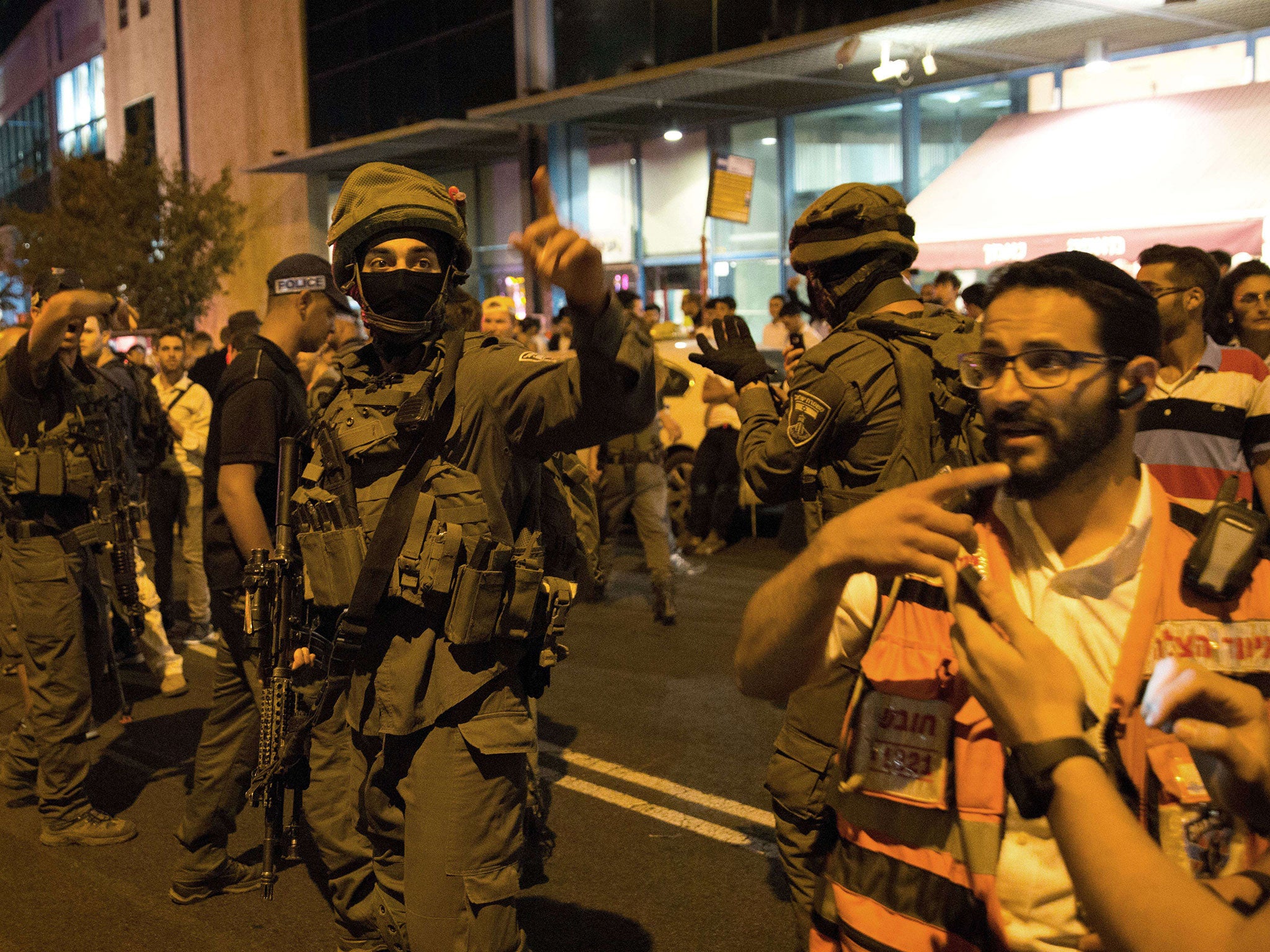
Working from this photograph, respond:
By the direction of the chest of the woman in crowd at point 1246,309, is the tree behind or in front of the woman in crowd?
behind

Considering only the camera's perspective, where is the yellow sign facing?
facing the viewer

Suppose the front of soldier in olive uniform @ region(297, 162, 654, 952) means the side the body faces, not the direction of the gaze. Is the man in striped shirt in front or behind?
behind

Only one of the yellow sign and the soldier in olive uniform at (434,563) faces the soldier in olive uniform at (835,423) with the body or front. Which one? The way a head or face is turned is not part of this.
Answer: the yellow sign

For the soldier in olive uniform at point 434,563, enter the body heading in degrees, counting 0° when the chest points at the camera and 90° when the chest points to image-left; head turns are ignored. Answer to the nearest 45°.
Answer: approximately 45°

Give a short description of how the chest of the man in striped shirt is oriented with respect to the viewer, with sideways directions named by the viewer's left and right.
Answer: facing the viewer and to the left of the viewer

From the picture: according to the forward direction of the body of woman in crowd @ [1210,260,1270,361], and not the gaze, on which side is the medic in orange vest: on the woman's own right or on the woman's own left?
on the woman's own right

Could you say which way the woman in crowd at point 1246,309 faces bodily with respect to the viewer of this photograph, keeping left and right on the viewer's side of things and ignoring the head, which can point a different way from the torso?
facing the viewer and to the right of the viewer

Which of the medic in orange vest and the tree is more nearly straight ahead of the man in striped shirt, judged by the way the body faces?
the medic in orange vest

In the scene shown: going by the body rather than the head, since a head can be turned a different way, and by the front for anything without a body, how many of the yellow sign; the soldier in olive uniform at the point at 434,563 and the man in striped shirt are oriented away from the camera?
0

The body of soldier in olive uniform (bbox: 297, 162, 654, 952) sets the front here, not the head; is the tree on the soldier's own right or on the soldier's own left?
on the soldier's own right

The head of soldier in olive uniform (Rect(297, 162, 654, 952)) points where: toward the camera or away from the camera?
toward the camera
